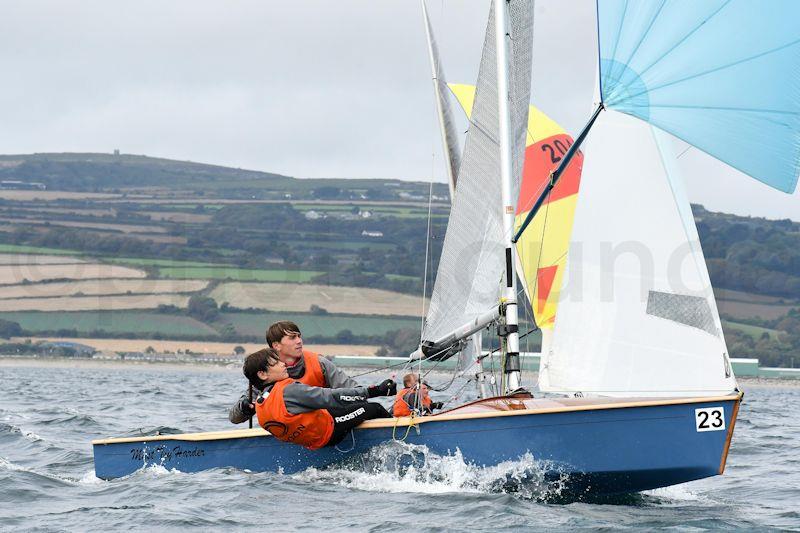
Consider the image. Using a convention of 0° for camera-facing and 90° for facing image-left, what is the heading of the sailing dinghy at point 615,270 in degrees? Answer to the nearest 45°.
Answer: approximately 270°
